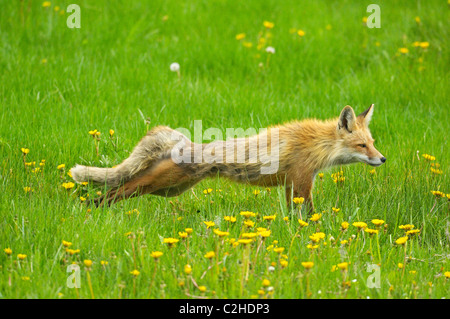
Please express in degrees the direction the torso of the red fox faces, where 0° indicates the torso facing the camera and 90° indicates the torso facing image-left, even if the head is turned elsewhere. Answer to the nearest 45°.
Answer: approximately 270°

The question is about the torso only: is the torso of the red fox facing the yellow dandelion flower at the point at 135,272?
no
